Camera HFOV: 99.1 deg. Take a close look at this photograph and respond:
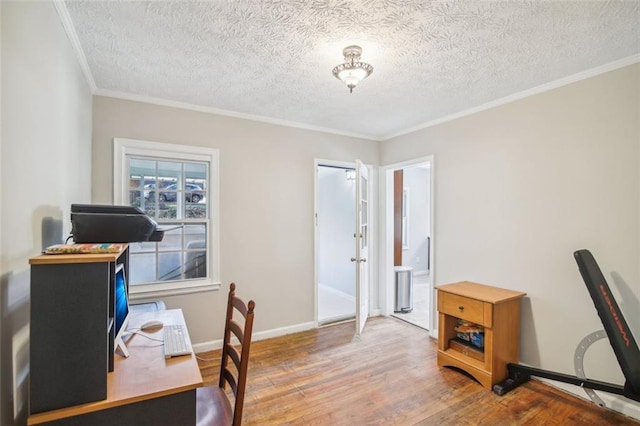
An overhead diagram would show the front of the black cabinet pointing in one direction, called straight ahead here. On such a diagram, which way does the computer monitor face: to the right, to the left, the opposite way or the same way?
the same way

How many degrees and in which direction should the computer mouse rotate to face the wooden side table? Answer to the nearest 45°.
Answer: approximately 180°

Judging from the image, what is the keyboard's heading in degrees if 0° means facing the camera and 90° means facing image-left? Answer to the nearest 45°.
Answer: approximately 270°

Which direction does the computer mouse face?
to the viewer's left

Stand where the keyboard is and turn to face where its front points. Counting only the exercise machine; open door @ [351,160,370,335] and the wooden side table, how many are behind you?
0

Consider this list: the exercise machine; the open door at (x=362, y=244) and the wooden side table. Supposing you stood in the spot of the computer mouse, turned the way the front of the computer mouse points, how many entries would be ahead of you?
0

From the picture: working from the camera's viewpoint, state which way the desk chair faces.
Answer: facing to the left of the viewer

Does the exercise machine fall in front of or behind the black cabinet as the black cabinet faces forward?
in front

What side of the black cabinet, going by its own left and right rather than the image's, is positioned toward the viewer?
right

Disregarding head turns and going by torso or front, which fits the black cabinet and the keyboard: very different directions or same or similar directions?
same or similar directions

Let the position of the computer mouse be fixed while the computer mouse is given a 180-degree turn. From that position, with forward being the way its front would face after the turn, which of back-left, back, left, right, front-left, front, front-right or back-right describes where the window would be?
left

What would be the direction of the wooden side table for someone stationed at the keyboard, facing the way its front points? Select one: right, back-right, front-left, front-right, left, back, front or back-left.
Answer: front

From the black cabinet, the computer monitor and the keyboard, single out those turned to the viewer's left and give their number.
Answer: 0

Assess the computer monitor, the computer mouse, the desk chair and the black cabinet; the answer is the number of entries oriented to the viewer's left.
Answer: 2

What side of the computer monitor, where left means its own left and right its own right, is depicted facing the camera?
right

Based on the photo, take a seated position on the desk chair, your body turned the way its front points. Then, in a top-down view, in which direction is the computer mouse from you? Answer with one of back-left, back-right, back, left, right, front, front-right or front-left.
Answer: front-right
